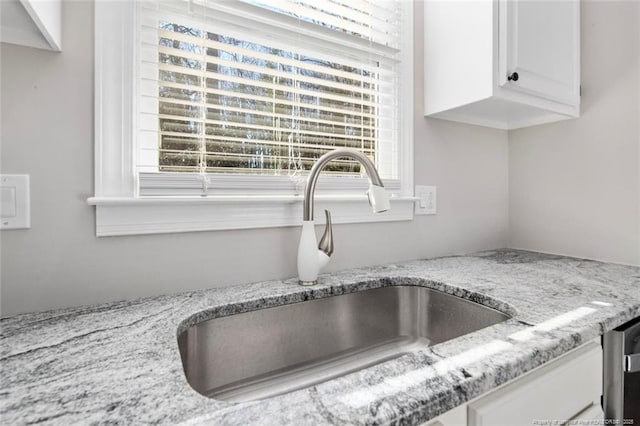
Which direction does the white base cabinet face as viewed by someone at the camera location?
facing the viewer and to the right of the viewer

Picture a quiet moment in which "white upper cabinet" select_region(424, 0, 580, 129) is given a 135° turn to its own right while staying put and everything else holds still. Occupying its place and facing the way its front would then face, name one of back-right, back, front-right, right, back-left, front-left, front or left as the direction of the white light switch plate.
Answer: front-left

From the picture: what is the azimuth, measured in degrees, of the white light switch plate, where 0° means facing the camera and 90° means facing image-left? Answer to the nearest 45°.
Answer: approximately 0°

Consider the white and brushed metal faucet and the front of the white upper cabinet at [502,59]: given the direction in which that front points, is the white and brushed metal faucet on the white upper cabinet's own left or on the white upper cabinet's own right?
on the white upper cabinet's own right

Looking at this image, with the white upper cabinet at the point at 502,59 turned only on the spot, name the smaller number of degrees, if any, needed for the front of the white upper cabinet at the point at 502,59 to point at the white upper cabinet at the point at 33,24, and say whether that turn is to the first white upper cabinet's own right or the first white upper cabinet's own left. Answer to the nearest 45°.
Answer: approximately 90° to the first white upper cabinet's own right
